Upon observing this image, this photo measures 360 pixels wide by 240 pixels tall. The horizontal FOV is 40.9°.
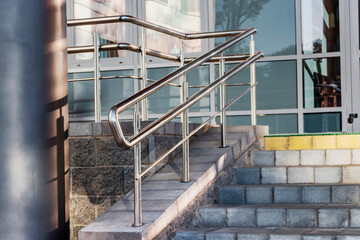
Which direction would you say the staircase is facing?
toward the camera

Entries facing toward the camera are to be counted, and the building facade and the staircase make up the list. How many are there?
2

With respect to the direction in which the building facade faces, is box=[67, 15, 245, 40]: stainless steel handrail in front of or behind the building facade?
in front

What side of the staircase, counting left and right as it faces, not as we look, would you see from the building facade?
back

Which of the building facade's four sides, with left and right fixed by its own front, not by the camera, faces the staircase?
front

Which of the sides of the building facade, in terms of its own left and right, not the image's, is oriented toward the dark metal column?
front
